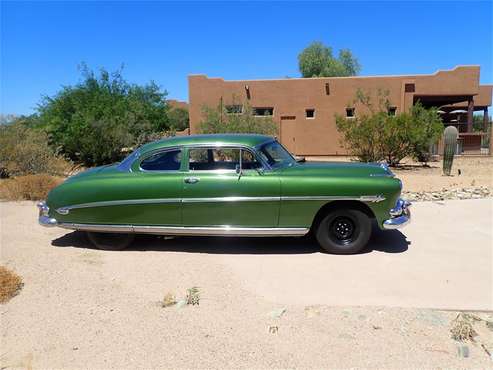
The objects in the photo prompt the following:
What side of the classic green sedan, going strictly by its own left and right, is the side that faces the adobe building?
left

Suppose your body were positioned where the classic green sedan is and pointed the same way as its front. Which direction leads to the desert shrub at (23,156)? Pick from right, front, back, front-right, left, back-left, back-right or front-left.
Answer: back-left

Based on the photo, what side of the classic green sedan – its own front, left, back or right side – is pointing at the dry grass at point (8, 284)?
back

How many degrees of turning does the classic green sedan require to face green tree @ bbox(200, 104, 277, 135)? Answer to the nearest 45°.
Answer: approximately 90° to its left

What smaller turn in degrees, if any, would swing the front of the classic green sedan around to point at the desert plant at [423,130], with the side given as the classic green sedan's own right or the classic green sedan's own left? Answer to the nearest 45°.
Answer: approximately 45° to the classic green sedan's own left

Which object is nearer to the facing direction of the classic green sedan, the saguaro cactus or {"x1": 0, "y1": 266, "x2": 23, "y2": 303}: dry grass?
the saguaro cactus

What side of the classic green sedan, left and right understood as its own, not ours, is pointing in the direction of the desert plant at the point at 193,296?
right

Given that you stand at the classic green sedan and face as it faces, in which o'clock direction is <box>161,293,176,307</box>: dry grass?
The dry grass is roughly at 4 o'clock from the classic green sedan.

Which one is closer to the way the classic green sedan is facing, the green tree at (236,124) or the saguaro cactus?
the saguaro cactus

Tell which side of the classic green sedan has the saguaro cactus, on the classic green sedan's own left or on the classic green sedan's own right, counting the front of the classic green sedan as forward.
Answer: on the classic green sedan's own left

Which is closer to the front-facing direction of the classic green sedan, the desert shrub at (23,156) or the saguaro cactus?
the saguaro cactus

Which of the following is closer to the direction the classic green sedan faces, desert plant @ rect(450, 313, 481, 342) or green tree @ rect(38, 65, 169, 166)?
the desert plant

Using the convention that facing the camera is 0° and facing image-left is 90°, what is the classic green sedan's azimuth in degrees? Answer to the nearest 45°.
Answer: approximately 270°

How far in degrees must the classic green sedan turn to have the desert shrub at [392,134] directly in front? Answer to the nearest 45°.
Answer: approximately 45° to its left

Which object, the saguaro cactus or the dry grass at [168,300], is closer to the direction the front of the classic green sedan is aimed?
the saguaro cactus

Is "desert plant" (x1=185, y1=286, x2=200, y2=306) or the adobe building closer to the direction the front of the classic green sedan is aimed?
the adobe building
